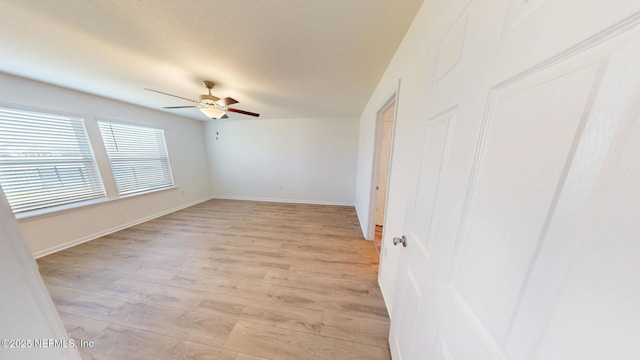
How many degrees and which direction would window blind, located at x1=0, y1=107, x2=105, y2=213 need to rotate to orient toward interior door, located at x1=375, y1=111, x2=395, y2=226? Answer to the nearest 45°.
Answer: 0° — it already faces it

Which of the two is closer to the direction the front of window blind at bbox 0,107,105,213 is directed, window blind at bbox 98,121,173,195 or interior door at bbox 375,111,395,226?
the interior door

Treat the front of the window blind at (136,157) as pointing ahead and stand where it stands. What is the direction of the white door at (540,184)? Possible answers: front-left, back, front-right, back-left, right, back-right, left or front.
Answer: front-right

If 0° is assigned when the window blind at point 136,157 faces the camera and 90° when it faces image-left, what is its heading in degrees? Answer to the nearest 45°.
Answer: approximately 315°

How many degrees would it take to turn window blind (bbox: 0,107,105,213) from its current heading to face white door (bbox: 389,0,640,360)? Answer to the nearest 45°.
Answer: approximately 45° to its right

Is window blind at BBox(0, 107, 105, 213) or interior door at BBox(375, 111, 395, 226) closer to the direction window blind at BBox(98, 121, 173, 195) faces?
the interior door

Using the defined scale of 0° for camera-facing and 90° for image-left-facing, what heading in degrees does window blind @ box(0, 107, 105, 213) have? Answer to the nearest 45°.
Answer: approximately 315°

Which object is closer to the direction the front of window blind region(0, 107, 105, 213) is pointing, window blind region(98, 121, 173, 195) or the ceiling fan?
the ceiling fan
